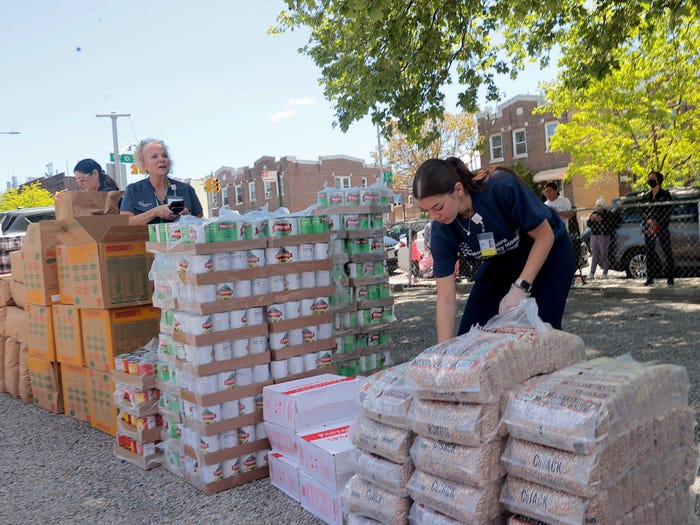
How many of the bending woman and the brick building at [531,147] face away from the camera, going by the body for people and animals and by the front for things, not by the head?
0

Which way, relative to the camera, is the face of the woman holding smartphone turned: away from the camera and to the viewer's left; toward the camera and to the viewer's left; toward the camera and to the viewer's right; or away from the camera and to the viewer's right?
toward the camera and to the viewer's right

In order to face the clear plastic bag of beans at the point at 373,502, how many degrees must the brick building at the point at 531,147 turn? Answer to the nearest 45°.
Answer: approximately 45° to its left

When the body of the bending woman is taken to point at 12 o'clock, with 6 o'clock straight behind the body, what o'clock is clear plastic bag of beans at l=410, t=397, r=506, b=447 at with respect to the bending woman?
The clear plastic bag of beans is roughly at 11 o'clock from the bending woman.

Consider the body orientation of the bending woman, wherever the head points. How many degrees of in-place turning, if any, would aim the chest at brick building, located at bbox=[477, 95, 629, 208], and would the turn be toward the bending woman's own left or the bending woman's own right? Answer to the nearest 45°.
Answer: approximately 135° to the bending woman's own right

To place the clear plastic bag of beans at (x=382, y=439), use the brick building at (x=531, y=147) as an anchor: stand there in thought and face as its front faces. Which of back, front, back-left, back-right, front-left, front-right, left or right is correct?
front-left

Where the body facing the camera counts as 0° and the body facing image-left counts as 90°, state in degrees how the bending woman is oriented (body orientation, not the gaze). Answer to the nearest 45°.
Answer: approximately 45°

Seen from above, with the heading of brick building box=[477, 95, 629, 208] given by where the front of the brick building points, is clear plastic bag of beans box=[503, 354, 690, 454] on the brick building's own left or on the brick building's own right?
on the brick building's own left
